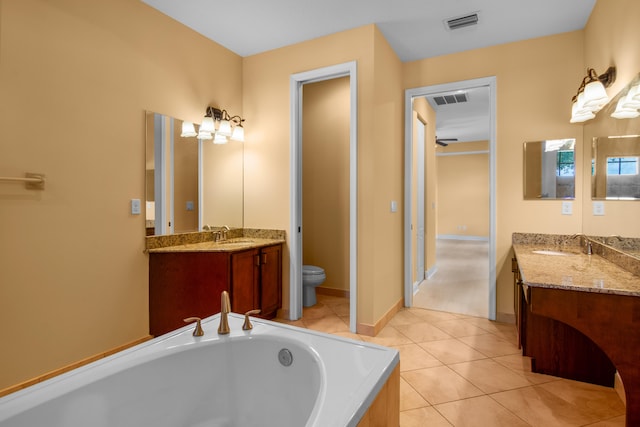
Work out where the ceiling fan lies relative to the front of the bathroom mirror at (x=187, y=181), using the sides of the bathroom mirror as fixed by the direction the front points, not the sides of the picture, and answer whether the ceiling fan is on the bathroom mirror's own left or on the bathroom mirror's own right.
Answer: on the bathroom mirror's own left

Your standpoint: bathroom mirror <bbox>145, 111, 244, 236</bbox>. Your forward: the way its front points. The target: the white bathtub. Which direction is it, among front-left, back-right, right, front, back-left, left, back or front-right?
front-right

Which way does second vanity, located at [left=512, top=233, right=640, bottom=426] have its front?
to the viewer's left

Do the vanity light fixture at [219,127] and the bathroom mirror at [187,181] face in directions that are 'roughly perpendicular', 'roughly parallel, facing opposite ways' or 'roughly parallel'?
roughly parallel

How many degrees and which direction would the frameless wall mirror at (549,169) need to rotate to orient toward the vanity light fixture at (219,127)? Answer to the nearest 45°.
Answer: approximately 45° to its right

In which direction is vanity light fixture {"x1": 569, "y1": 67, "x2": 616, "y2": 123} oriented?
to the viewer's left

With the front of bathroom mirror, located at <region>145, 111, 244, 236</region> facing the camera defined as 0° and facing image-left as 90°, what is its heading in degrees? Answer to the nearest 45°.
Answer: approximately 315°

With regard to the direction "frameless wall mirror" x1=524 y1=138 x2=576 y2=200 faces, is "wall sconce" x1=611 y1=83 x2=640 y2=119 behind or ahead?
ahead
